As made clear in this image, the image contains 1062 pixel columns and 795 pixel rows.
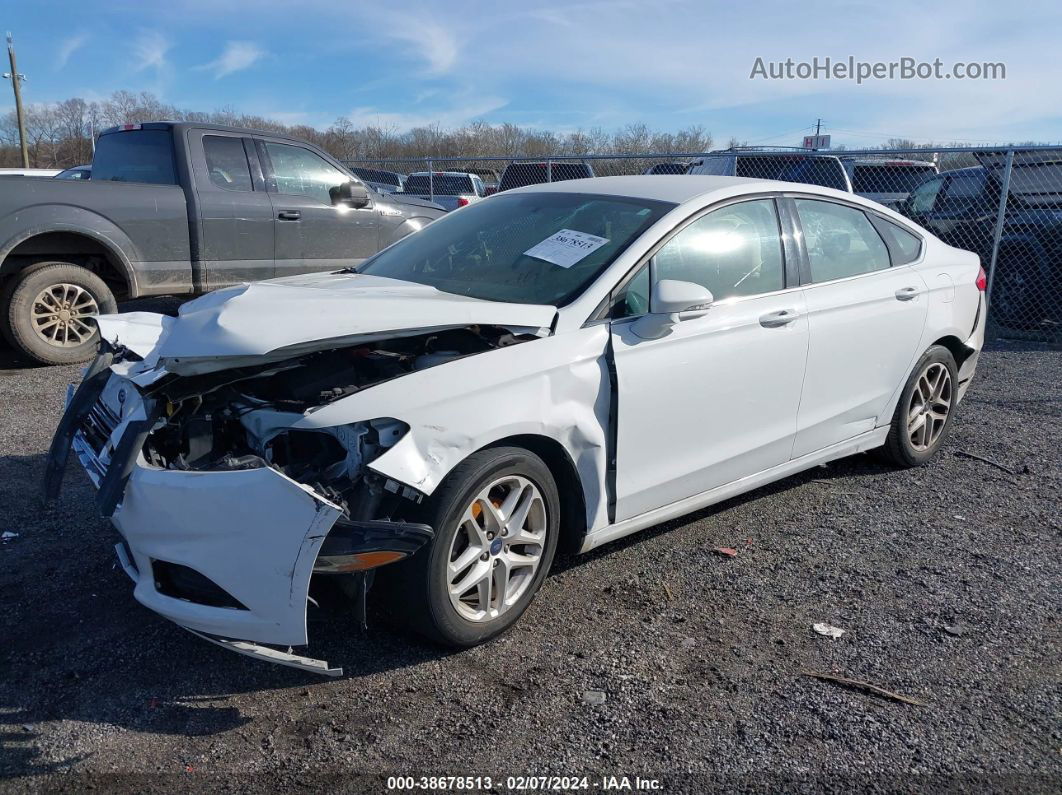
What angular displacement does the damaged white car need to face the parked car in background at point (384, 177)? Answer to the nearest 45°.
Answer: approximately 135° to its right

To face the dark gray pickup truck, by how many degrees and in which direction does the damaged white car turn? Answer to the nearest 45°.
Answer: approximately 90° to its right

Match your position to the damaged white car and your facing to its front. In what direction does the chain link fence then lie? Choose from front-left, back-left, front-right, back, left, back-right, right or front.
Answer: back

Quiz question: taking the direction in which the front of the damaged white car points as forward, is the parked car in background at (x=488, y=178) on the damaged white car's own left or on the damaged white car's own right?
on the damaged white car's own right

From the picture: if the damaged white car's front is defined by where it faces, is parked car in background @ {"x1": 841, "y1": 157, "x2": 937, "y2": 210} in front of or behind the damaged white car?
behind

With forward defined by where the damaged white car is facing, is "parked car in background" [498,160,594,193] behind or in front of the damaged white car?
behind

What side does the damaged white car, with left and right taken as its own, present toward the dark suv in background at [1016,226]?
back

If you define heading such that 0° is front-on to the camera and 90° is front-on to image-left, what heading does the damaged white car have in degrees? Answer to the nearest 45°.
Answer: approximately 45°
